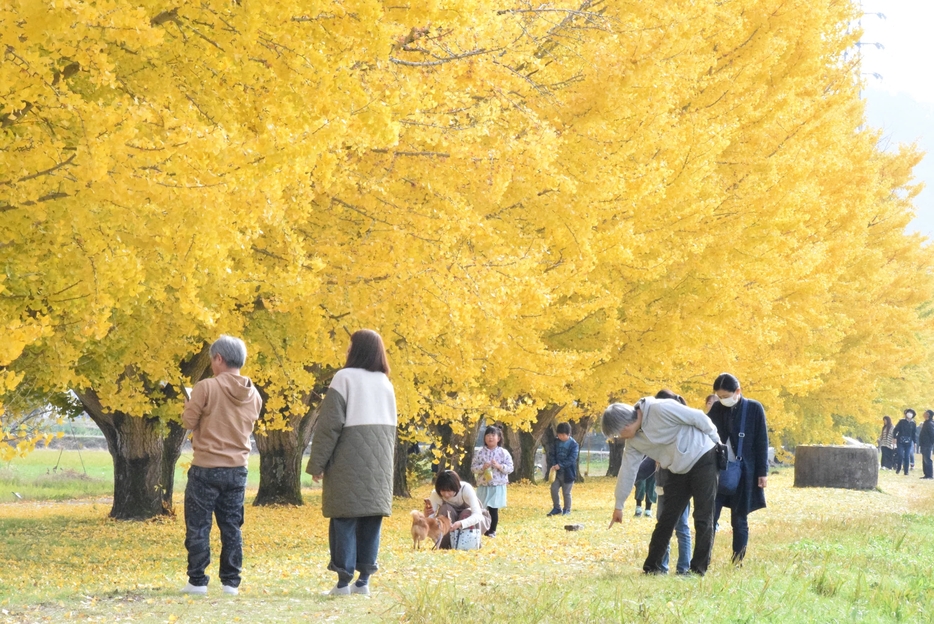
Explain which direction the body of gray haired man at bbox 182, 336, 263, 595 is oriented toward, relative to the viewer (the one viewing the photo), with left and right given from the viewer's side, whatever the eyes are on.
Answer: facing away from the viewer and to the left of the viewer

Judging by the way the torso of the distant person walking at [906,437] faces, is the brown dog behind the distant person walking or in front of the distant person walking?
in front

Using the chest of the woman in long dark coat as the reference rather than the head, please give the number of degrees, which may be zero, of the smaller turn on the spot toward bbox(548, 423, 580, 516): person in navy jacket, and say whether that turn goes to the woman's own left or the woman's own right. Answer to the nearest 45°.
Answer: approximately 135° to the woman's own right

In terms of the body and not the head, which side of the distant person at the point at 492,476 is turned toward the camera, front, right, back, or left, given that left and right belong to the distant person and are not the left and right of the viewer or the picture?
front

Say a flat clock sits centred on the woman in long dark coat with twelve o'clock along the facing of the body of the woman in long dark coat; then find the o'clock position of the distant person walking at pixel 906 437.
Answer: The distant person walking is roughly at 5 o'clock from the woman in long dark coat.

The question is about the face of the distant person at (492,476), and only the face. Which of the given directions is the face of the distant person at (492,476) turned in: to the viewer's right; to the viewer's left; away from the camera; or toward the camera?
toward the camera

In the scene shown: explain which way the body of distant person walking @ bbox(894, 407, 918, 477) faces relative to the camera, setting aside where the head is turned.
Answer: toward the camera

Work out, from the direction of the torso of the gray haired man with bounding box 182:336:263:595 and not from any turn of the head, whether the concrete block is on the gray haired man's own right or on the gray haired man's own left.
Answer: on the gray haired man's own right

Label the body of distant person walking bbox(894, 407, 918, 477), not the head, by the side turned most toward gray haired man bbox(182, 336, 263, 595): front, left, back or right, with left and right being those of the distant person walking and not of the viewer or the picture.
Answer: front

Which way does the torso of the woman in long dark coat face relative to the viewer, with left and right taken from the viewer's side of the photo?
facing the viewer and to the left of the viewer

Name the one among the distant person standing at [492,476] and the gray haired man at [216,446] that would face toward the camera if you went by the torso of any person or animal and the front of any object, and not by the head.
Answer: the distant person standing

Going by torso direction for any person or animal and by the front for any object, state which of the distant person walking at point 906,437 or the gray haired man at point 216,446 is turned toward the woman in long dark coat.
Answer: the distant person walking
